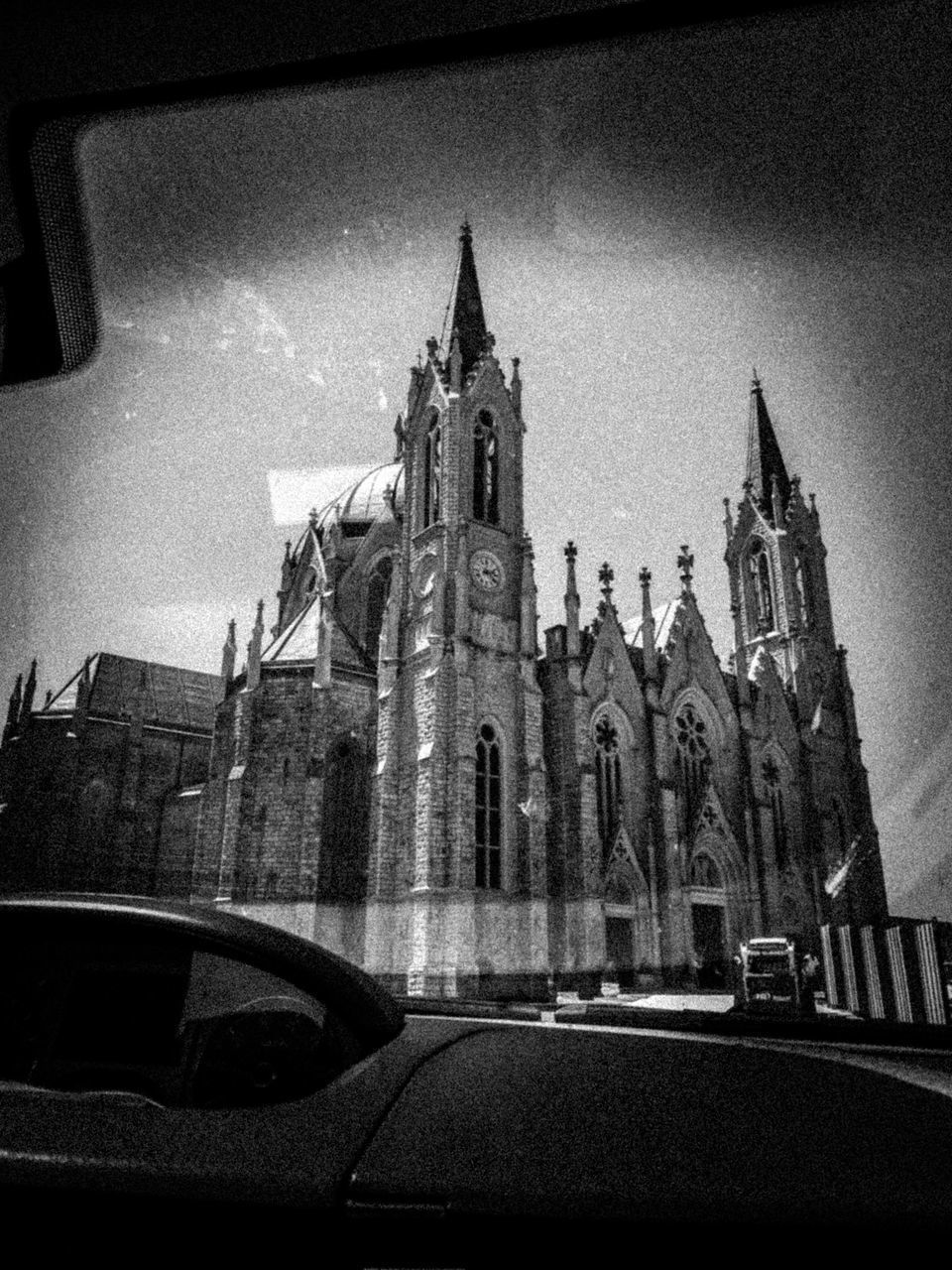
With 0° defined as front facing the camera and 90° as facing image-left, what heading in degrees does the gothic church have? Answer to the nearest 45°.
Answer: approximately 315°
